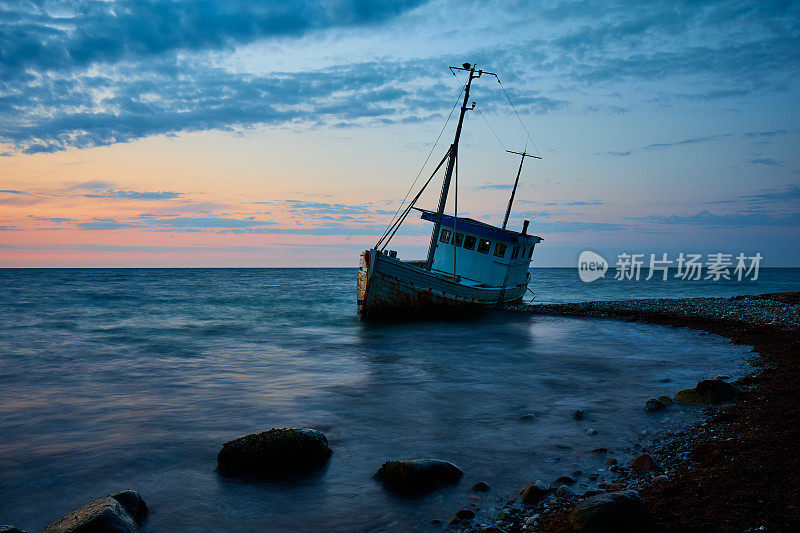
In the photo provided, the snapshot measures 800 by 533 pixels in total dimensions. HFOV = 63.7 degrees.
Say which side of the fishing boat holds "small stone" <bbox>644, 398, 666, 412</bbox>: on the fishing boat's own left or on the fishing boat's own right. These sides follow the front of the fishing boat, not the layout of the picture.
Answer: on the fishing boat's own left

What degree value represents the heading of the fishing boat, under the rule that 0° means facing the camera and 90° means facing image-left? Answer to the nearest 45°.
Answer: approximately 45°

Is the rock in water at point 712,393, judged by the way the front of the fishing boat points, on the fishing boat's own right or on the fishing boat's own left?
on the fishing boat's own left

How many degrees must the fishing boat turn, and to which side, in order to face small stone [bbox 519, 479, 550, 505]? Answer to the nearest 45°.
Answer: approximately 45° to its left

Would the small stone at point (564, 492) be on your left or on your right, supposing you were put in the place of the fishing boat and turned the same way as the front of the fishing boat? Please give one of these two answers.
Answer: on your left

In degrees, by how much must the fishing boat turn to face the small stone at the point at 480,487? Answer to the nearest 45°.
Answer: approximately 45° to its left

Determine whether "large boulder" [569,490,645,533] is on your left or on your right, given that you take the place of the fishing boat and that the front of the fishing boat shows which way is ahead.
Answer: on your left
